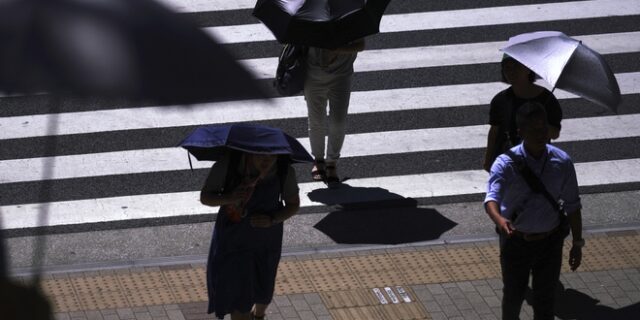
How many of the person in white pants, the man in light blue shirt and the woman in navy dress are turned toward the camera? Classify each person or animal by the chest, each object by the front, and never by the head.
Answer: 3

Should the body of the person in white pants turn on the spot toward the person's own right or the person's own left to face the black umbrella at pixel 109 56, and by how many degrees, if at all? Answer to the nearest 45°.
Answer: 0° — they already face it

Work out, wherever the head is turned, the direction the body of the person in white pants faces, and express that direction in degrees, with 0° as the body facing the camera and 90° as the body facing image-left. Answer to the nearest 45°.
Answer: approximately 0°

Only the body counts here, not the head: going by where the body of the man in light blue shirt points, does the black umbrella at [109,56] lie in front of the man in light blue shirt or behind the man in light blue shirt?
in front

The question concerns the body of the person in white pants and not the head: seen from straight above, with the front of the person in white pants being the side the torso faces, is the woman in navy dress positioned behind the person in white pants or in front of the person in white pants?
in front

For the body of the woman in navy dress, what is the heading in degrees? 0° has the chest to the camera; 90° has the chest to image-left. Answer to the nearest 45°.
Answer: approximately 0°

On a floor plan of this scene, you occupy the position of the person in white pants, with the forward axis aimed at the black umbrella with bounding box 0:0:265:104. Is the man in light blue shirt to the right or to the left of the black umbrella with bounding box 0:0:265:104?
left

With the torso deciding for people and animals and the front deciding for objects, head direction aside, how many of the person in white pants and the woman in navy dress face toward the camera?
2
